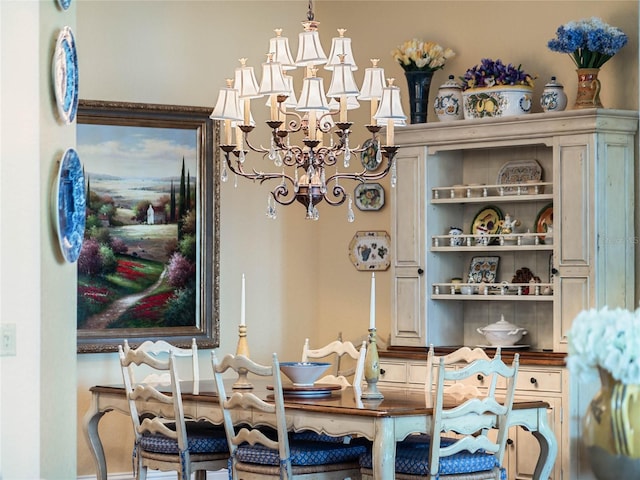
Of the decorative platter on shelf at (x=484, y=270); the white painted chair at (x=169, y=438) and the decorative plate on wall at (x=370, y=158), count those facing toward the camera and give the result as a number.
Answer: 2

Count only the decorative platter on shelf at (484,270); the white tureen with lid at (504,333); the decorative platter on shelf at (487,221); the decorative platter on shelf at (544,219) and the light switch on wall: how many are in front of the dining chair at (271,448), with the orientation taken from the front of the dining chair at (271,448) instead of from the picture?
4

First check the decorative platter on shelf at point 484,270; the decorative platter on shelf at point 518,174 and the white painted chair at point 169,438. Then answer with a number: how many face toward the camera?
2

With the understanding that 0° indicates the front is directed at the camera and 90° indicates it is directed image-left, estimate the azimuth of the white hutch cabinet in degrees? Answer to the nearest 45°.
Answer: approximately 45°

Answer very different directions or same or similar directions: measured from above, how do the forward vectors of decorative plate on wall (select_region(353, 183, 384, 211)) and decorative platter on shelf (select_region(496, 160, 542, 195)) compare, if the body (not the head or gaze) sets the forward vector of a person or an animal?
same or similar directions

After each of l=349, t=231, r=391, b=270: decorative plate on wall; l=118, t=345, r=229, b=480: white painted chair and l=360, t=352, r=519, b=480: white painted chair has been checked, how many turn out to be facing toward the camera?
1

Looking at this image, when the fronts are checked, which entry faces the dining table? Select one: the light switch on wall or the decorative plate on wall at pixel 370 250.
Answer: the decorative plate on wall

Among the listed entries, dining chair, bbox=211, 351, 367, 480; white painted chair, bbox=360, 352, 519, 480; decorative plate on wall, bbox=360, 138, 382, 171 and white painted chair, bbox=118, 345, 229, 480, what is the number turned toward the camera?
1

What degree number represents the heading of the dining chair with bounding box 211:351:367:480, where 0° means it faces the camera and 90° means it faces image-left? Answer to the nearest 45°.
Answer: approximately 225°

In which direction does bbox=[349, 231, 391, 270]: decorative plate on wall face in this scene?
toward the camera

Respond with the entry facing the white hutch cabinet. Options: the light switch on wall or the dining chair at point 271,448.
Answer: the dining chair

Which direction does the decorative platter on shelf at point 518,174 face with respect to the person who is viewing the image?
facing the viewer

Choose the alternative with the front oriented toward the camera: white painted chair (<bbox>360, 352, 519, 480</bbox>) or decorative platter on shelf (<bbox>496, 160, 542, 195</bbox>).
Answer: the decorative platter on shelf

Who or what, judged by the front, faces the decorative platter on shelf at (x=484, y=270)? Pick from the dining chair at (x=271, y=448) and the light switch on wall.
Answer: the dining chair

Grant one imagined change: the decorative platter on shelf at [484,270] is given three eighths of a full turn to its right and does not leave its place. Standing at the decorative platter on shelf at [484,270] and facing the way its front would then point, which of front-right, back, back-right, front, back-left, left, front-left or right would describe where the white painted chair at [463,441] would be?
back-left
